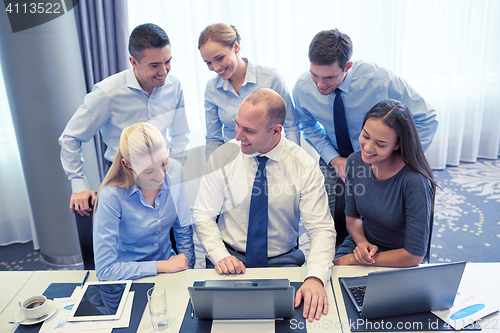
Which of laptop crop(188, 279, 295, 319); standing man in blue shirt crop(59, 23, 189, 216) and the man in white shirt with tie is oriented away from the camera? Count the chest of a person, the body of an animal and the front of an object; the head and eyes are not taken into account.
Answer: the laptop

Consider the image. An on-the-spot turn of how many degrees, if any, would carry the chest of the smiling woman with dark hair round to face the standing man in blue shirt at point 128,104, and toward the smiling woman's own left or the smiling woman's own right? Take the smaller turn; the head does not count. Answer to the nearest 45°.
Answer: approximately 45° to the smiling woman's own right

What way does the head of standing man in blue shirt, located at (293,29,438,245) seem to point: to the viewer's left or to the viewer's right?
to the viewer's left

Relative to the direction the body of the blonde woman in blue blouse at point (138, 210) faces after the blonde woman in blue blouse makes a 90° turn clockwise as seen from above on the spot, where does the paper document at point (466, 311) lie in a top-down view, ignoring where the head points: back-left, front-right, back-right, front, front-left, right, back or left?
left

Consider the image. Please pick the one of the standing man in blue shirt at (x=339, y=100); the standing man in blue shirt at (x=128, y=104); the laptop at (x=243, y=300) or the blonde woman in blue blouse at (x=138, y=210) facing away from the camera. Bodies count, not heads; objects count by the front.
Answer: the laptop

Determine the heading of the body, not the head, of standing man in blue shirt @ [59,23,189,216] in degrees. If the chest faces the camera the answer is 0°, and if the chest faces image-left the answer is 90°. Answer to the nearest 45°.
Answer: approximately 315°

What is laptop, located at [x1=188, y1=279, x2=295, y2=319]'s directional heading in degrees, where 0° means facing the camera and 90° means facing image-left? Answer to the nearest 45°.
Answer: approximately 180°

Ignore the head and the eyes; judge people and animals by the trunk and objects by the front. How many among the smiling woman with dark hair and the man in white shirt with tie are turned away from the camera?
0

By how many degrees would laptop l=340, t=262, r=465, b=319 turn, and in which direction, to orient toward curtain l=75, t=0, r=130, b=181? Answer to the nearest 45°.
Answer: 0° — it already faces it
